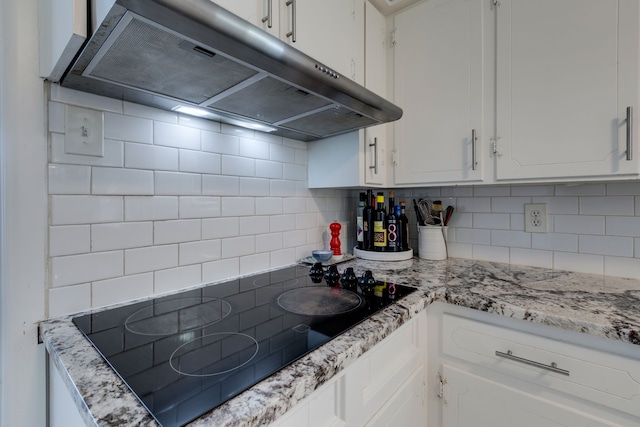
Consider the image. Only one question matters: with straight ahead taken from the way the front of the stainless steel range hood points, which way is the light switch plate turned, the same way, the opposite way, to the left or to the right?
the same way

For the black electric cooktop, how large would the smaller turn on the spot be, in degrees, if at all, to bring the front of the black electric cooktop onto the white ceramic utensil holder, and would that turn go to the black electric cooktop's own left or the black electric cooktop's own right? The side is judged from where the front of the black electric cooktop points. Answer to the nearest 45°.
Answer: approximately 90° to the black electric cooktop's own left

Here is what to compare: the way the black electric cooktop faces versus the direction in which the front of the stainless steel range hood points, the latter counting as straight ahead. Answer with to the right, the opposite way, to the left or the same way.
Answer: the same way

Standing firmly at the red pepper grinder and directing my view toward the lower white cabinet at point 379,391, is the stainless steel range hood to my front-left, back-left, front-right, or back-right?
front-right

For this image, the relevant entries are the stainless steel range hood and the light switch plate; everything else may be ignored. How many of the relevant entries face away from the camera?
0

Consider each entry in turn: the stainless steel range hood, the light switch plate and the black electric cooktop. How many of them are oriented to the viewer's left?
0

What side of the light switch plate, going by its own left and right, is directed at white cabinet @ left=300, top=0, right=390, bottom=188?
left

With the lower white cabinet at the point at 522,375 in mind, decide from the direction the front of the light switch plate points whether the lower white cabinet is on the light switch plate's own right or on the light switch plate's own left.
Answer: on the light switch plate's own left

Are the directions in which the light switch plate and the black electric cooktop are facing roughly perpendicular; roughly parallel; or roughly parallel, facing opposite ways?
roughly parallel

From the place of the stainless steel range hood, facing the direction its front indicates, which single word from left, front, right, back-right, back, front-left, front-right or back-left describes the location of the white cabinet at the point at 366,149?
left

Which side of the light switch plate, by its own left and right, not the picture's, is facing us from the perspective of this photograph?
front
